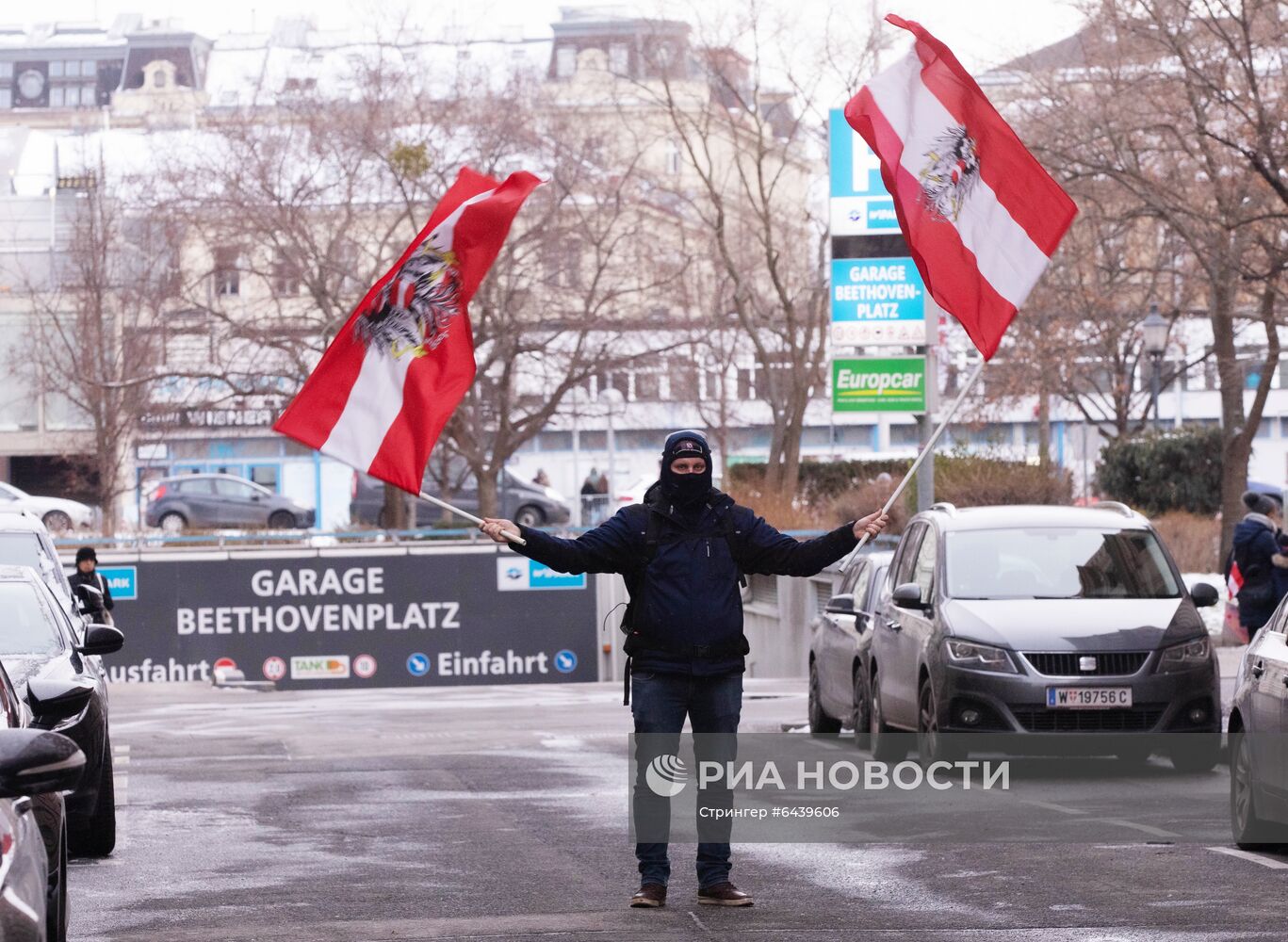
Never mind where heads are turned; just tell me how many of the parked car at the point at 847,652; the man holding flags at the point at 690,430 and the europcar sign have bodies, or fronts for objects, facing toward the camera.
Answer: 3

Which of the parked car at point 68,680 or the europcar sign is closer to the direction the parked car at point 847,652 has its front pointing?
the parked car

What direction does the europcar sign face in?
toward the camera

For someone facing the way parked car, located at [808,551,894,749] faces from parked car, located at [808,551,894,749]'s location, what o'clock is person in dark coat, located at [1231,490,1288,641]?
The person in dark coat is roughly at 9 o'clock from the parked car.

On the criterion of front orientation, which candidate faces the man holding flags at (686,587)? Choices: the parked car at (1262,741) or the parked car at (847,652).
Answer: the parked car at (847,652)

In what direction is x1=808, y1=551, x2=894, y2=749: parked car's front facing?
toward the camera

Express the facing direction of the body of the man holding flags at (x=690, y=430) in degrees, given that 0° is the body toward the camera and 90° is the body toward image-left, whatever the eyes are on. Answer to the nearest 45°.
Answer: approximately 0°

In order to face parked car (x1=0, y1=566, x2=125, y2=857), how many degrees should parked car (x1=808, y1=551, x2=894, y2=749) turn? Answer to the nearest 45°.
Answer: approximately 45° to its right

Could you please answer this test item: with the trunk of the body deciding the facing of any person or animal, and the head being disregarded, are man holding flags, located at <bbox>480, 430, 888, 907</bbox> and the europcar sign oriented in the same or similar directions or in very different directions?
same or similar directions

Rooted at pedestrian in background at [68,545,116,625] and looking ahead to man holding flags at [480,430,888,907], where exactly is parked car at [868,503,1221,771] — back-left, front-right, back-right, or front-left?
front-left

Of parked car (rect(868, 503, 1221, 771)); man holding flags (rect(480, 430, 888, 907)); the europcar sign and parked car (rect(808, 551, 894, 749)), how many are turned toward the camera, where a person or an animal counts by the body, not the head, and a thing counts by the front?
4

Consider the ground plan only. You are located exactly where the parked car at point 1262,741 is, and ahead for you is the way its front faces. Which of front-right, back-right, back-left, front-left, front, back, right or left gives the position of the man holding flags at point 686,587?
right

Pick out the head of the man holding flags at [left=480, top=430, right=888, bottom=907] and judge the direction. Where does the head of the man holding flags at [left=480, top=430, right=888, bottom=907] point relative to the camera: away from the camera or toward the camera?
toward the camera

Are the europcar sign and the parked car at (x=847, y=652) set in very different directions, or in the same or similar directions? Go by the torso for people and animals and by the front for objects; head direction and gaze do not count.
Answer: same or similar directions

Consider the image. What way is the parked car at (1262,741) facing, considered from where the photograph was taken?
facing the viewer and to the right of the viewer
